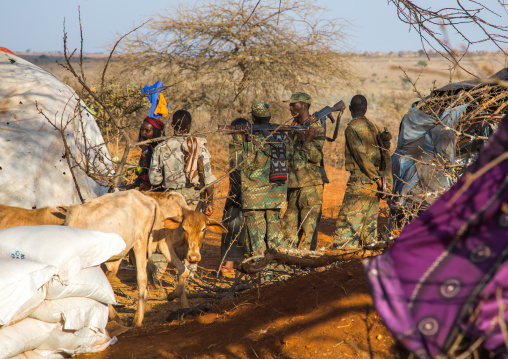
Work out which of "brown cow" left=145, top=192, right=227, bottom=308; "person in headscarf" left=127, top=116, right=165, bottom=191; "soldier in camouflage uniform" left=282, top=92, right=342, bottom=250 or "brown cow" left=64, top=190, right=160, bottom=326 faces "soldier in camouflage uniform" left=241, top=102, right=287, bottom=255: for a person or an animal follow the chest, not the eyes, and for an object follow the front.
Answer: "soldier in camouflage uniform" left=282, top=92, right=342, bottom=250

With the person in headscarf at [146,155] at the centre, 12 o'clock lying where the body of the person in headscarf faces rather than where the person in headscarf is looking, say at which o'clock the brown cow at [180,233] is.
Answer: The brown cow is roughly at 10 o'clock from the person in headscarf.

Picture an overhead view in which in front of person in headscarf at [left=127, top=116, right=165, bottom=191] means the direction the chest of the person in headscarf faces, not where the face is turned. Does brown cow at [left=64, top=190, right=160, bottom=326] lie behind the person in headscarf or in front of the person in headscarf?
in front

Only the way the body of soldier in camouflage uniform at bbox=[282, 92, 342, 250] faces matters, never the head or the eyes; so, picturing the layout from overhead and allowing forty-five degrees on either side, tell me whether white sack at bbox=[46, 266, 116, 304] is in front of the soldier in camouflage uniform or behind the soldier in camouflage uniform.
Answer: in front
